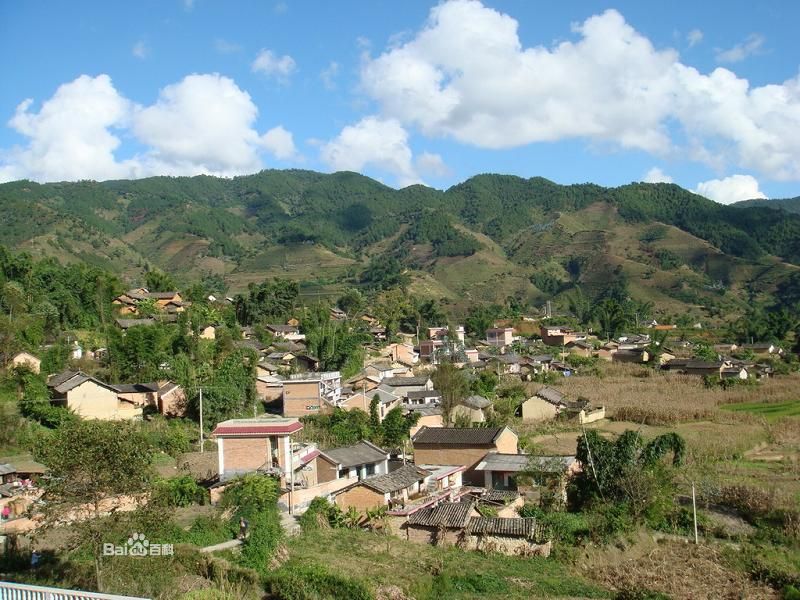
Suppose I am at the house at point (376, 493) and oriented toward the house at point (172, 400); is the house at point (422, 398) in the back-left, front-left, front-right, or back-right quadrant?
front-right

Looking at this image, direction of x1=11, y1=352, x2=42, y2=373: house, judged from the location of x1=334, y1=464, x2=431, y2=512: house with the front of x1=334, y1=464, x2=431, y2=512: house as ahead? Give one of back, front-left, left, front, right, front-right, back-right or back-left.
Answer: back

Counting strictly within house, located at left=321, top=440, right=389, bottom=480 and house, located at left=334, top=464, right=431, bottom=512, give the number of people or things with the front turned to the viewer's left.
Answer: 0

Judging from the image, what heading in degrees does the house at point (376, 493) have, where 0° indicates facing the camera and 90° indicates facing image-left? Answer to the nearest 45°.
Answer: approximately 315°

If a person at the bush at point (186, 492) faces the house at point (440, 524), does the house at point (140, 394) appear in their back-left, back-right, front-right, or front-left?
back-left

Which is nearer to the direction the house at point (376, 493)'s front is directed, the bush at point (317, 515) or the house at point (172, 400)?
the bush

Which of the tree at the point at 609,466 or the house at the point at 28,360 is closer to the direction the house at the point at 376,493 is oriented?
the tree

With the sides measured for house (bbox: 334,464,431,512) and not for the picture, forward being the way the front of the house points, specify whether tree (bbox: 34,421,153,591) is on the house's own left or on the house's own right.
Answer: on the house's own right

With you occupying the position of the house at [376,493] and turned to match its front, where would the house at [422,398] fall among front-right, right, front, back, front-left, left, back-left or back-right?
back-left

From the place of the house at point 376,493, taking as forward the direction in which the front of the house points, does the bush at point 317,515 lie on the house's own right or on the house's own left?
on the house's own right

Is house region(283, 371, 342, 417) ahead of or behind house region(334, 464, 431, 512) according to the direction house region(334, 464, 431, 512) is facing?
behind

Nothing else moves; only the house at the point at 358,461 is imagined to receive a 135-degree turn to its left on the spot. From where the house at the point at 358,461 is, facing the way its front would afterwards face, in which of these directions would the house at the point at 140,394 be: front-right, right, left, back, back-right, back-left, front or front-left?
front-left

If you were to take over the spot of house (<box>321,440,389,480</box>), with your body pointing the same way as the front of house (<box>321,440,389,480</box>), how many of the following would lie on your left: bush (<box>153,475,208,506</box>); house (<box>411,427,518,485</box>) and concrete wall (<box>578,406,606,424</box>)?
2

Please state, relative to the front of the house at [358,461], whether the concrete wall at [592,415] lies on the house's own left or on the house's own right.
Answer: on the house's own left

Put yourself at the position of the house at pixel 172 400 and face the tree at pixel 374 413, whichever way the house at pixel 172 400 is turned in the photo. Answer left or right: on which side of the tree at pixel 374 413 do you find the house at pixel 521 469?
right

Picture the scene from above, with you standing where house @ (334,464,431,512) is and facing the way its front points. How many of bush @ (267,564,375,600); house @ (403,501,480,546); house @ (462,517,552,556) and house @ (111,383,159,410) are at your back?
1

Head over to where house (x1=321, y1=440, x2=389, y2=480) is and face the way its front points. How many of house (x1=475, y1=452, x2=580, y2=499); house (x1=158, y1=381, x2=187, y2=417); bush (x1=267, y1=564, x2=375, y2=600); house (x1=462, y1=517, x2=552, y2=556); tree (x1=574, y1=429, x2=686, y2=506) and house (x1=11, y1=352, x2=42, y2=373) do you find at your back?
2

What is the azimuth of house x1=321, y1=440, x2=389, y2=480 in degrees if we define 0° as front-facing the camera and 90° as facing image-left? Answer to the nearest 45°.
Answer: approximately 315°

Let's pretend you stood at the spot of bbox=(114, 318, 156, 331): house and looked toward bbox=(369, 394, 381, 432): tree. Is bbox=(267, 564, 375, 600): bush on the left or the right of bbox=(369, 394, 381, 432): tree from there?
right
